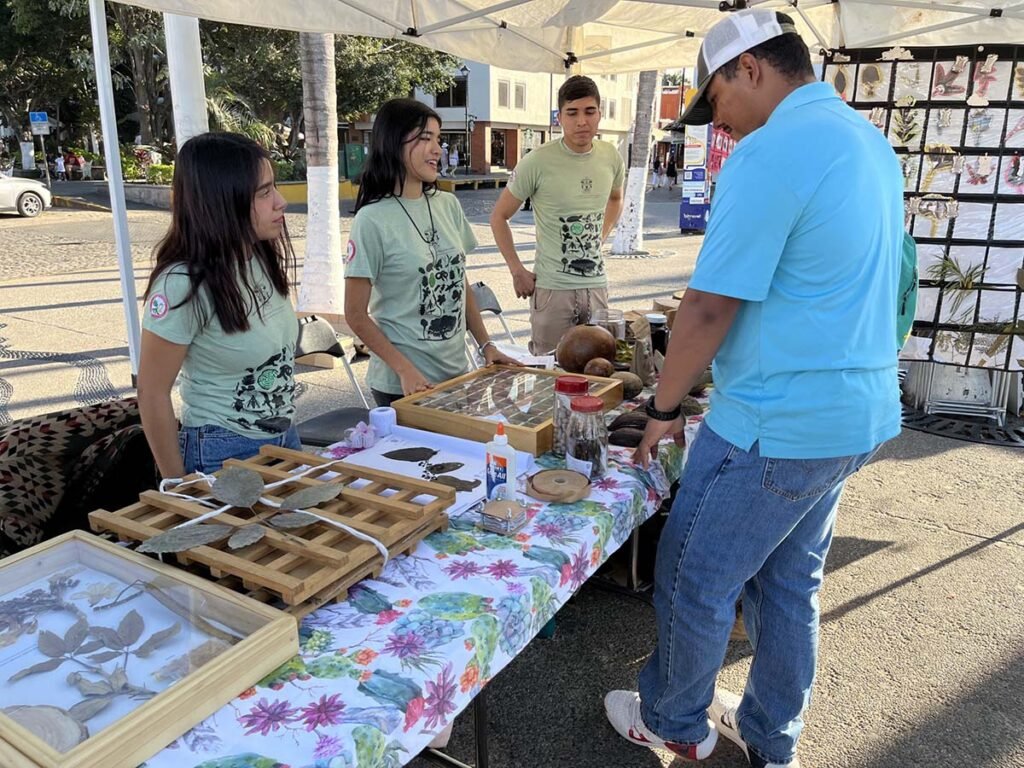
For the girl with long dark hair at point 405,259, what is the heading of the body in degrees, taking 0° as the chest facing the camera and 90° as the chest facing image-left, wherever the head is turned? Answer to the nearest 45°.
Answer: approximately 315°

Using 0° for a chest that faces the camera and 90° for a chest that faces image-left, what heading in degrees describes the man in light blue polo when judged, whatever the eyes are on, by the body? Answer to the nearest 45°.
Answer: approximately 135°

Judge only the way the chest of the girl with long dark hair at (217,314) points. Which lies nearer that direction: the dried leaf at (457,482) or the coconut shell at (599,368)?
the dried leaf

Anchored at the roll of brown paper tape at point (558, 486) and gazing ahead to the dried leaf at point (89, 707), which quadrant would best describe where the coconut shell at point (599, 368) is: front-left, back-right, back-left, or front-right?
back-right

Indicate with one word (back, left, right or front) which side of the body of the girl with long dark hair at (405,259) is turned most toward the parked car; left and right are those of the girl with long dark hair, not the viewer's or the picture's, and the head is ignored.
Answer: back

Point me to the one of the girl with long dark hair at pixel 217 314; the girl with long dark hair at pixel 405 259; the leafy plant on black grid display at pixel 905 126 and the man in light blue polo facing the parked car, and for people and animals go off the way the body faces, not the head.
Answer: the man in light blue polo

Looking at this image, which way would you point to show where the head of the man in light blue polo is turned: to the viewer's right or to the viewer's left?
to the viewer's left
